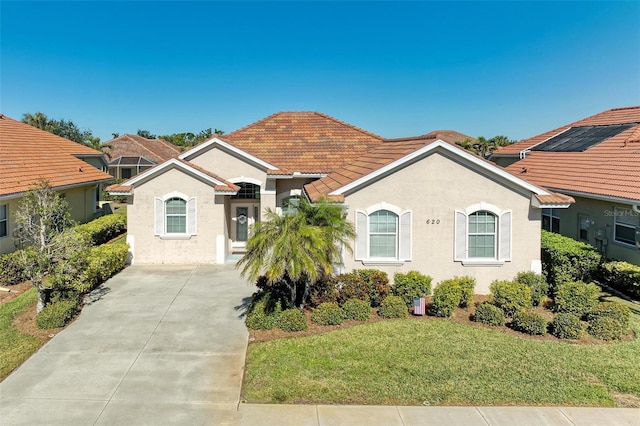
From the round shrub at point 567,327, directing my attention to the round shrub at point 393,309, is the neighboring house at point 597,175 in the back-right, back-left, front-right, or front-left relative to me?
back-right

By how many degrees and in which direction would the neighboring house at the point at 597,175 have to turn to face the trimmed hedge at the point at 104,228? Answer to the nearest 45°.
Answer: approximately 90° to its right

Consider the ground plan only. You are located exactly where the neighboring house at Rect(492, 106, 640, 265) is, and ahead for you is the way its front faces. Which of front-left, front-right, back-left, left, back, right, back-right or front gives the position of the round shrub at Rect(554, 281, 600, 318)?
front-right

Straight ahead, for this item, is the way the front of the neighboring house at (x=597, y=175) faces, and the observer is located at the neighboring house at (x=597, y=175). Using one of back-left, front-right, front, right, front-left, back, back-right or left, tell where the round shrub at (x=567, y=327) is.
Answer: front-right

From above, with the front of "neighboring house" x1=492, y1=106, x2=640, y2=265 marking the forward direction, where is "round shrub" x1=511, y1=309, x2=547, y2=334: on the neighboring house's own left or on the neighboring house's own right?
on the neighboring house's own right

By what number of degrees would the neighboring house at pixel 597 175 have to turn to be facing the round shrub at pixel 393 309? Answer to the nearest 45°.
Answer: approximately 90° to its right

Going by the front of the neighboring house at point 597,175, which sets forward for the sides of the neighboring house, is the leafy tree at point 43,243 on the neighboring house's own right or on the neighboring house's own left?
on the neighboring house's own right

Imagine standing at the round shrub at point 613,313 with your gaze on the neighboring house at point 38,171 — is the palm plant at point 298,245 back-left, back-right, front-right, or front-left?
front-left

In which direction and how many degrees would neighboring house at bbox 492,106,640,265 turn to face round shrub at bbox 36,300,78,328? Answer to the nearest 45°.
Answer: approximately 90° to its right

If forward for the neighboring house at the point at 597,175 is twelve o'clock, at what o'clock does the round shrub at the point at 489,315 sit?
The round shrub is roughly at 2 o'clock from the neighboring house.

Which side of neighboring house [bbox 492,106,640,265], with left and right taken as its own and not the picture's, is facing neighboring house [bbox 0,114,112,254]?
right

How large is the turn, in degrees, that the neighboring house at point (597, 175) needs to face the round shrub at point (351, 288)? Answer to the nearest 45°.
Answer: approximately 90° to its right

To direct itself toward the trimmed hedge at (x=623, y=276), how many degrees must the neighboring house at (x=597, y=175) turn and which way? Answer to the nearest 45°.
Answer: approximately 45° to its right

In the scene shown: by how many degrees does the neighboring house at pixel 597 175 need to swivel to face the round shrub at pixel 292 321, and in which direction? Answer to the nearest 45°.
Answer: approximately 90° to its right

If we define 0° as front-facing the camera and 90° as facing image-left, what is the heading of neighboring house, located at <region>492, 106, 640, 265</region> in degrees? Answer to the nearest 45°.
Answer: approximately 315°

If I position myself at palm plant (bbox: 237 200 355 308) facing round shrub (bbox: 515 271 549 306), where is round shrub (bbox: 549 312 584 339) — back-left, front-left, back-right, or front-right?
front-right

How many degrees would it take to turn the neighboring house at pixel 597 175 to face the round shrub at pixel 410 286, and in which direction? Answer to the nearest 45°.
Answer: approximately 90° to its right
